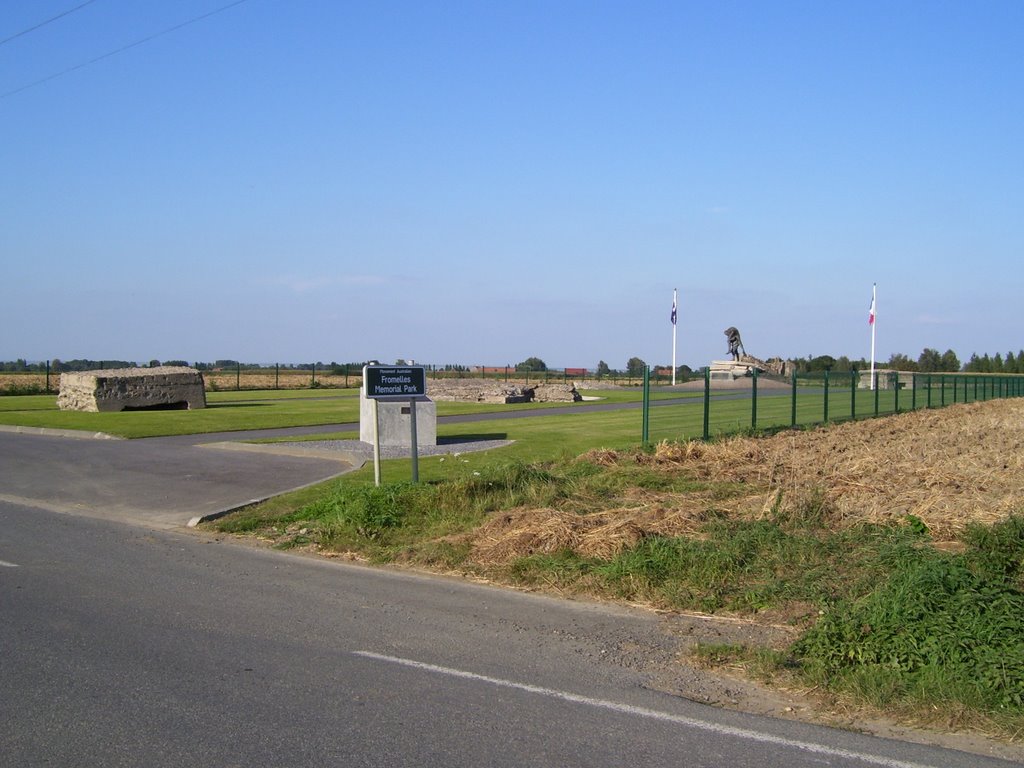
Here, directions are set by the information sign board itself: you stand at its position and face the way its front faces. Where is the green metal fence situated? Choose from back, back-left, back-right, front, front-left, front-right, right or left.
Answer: back-left

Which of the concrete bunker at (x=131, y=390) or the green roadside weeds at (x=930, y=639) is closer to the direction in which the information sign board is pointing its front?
the green roadside weeds

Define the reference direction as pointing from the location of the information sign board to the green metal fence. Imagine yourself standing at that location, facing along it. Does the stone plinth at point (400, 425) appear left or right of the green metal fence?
left

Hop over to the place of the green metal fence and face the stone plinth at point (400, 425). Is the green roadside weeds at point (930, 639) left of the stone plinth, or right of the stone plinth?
left

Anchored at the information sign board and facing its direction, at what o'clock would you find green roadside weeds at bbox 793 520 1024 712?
The green roadside weeds is roughly at 11 o'clock from the information sign board.

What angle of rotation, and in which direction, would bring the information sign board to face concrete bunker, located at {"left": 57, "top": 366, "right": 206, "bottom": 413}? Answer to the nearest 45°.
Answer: approximately 135° to its right

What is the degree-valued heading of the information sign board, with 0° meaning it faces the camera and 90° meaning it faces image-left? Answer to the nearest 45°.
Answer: approximately 0°

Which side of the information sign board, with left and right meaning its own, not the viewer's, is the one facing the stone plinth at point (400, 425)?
back
